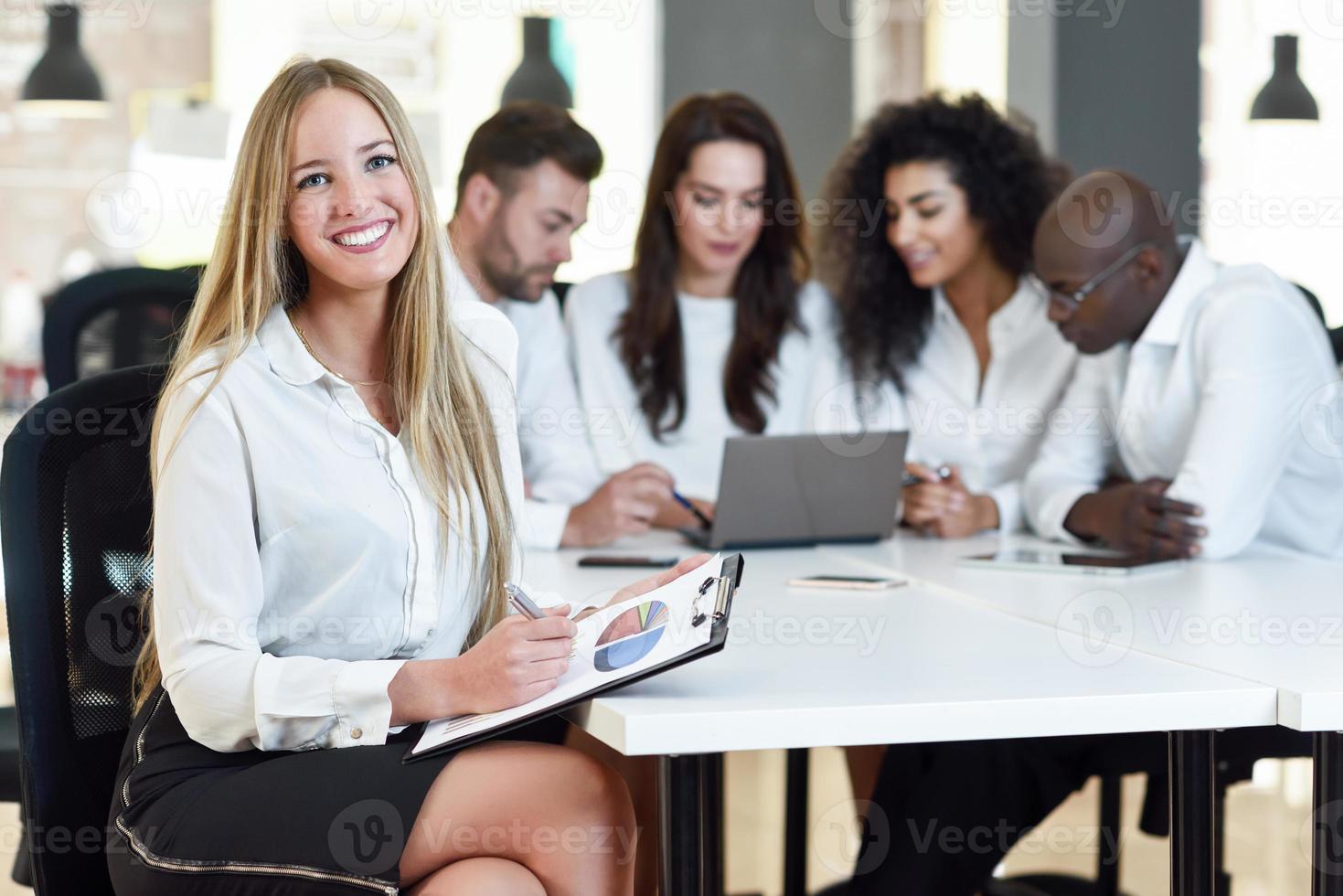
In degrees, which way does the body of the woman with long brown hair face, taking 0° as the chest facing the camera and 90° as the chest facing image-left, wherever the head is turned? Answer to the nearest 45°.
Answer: approximately 0°

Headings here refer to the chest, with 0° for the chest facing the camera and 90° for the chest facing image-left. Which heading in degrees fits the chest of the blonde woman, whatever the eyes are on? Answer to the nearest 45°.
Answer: approximately 315°

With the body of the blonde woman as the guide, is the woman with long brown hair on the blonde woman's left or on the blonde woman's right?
on the blonde woman's left

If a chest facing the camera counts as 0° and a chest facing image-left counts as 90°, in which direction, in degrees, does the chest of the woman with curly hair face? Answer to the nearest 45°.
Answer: approximately 45°

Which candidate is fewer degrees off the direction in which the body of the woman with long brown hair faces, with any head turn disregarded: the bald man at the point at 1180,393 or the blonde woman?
the blonde woman

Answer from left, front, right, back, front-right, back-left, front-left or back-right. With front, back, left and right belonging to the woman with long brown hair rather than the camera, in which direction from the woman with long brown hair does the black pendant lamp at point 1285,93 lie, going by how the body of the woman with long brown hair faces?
back-left

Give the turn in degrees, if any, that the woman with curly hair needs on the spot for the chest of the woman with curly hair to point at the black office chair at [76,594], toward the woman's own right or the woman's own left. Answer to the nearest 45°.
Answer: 0° — they already face it

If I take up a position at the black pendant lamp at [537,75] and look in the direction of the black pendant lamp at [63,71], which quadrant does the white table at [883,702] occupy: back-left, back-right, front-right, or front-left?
back-left
